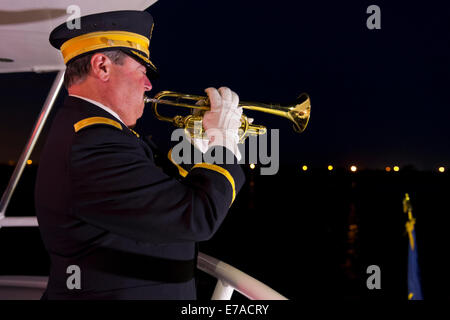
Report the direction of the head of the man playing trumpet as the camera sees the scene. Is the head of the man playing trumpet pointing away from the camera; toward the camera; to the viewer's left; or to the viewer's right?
to the viewer's right

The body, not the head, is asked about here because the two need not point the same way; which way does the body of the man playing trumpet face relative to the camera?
to the viewer's right
